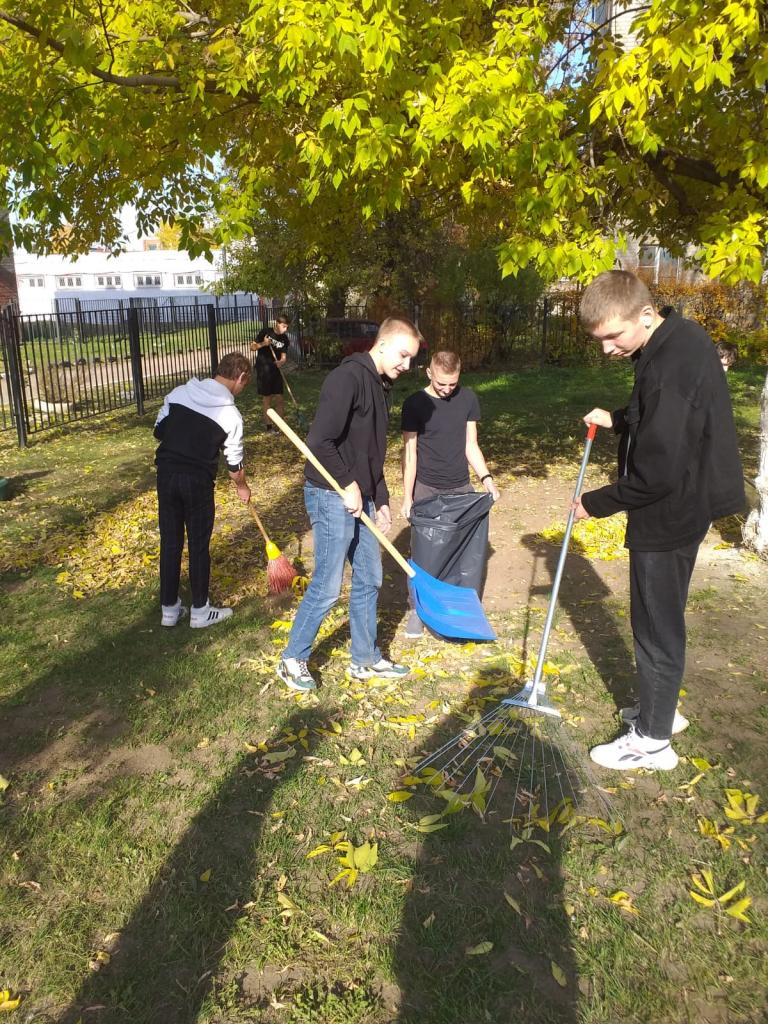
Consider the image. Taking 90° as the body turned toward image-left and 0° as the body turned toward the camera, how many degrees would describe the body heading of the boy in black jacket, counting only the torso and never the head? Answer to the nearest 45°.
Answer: approximately 90°

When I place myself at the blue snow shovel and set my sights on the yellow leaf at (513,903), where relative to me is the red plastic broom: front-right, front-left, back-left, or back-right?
back-right

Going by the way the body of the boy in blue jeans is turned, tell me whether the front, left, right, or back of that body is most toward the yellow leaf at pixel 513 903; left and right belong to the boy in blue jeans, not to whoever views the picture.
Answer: right

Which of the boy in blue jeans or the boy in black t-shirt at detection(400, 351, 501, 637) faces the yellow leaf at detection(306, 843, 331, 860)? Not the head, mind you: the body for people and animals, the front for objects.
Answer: the boy in black t-shirt

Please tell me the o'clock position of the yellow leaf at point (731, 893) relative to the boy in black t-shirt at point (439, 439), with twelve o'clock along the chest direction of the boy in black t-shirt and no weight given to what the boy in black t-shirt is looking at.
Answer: The yellow leaf is roughly at 11 o'clock from the boy in black t-shirt.

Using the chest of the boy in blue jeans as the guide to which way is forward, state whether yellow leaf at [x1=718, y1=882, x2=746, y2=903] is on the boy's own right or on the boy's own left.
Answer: on the boy's own right

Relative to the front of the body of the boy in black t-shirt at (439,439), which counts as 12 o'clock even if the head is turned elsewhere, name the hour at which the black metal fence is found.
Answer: The black metal fence is roughly at 5 o'clock from the boy in black t-shirt.

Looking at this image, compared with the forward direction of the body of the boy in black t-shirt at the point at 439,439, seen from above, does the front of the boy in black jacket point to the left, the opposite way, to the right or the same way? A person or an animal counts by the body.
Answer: to the right

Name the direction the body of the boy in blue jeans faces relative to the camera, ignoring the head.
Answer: to the viewer's right

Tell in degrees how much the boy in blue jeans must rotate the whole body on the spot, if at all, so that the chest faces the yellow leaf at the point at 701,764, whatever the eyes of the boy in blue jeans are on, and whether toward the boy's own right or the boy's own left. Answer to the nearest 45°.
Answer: approximately 45° to the boy's own right
